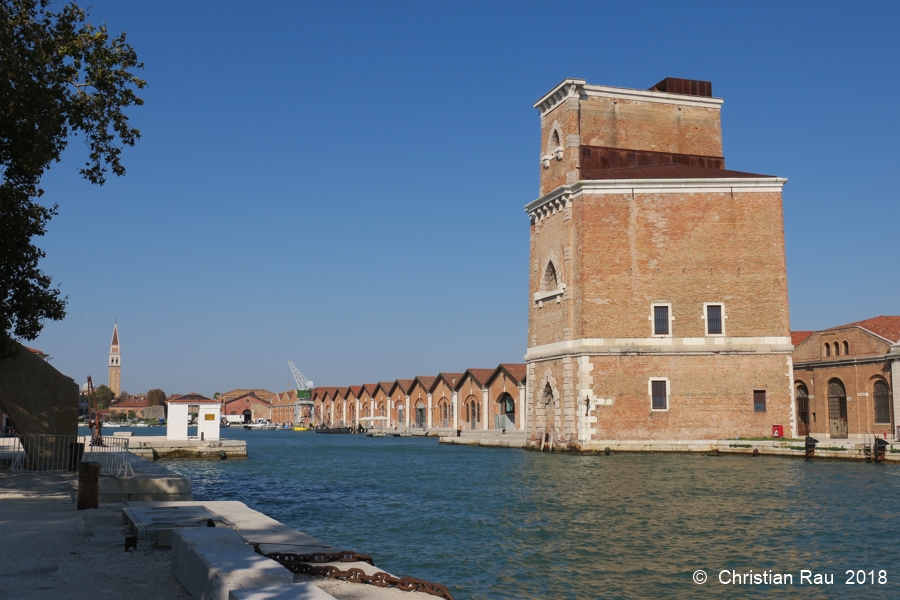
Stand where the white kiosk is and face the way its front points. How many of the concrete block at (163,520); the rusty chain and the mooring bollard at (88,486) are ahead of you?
3

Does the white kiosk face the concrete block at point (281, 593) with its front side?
yes

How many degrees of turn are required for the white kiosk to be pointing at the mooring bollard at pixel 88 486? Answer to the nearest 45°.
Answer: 0° — it already faces it

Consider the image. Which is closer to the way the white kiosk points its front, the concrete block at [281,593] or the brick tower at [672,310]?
the concrete block

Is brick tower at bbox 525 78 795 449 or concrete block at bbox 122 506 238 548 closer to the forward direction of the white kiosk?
the concrete block

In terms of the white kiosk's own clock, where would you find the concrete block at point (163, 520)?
The concrete block is roughly at 12 o'clock from the white kiosk.

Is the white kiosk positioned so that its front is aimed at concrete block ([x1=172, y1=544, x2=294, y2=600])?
yes

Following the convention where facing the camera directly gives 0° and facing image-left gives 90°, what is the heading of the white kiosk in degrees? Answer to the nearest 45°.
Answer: approximately 0°

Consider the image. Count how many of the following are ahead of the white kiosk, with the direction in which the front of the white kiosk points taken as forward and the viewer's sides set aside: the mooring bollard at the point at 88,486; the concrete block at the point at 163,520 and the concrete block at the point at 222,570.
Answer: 3

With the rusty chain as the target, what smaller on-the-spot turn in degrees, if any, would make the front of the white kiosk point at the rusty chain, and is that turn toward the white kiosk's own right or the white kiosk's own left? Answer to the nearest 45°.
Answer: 0° — it already faces it

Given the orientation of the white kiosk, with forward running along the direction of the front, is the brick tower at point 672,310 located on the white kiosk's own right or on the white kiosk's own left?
on the white kiosk's own left
